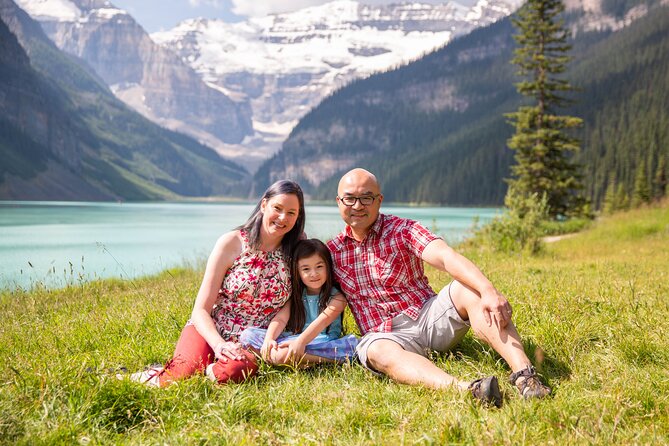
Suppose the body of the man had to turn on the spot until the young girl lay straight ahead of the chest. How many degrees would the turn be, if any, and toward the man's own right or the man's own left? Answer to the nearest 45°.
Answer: approximately 90° to the man's own right

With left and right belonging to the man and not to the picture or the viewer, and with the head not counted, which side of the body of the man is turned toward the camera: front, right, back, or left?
front

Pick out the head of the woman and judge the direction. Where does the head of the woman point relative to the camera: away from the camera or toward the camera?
toward the camera

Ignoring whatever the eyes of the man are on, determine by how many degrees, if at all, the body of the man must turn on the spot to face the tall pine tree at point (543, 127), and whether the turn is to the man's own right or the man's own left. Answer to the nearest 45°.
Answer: approximately 180°

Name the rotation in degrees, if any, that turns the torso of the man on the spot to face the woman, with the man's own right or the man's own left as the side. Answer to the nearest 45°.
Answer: approximately 90° to the man's own right
